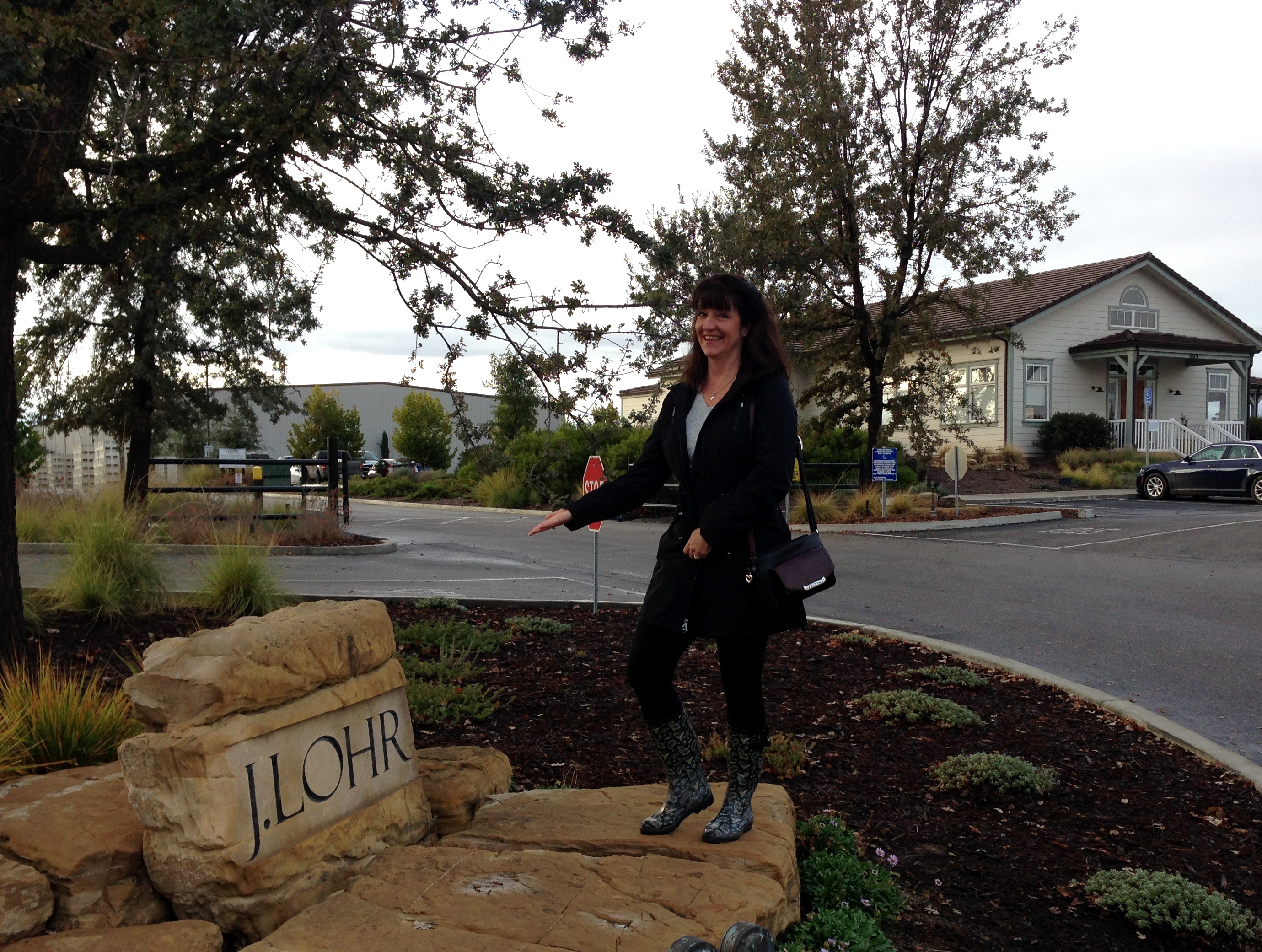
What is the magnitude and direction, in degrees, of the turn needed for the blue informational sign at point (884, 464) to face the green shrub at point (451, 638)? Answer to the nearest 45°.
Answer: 0° — it already faces it

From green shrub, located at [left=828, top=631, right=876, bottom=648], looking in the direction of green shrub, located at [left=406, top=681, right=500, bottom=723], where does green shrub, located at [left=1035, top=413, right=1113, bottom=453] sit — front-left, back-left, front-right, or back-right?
back-right

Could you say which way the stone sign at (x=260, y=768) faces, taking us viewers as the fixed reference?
facing the viewer and to the right of the viewer

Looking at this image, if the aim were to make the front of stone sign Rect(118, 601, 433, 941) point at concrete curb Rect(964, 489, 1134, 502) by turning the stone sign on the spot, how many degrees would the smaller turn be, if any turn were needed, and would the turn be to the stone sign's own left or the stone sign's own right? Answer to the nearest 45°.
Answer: approximately 90° to the stone sign's own left

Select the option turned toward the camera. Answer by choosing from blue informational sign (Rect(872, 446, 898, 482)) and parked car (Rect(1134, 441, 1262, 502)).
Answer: the blue informational sign

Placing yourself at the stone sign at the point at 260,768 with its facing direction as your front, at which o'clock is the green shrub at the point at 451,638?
The green shrub is roughly at 8 o'clock from the stone sign.

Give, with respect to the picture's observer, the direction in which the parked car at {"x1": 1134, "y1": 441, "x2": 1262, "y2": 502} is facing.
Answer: facing to the left of the viewer

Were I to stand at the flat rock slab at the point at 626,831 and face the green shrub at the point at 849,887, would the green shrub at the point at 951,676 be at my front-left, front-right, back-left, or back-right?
front-left

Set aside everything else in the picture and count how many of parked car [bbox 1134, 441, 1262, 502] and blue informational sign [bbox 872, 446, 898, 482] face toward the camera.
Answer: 1

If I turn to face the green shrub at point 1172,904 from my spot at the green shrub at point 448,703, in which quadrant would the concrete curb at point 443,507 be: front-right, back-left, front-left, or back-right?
back-left

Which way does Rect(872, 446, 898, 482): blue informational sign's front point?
toward the camera

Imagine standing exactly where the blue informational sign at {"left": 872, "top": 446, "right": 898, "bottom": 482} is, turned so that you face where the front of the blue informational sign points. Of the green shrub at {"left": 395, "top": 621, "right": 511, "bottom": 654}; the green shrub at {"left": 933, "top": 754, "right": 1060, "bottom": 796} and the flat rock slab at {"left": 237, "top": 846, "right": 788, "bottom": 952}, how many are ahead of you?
3

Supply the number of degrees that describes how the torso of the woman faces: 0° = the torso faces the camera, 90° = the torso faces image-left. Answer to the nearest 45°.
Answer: approximately 45°

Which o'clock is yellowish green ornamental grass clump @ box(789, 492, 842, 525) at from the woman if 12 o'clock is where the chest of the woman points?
The yellowish green ornamental grass clump is roughly at 5 o'clock from the woman.
